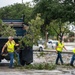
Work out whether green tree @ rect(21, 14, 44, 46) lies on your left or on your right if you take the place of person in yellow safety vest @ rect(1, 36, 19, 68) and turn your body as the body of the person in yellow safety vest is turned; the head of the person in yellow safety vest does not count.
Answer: on your left
